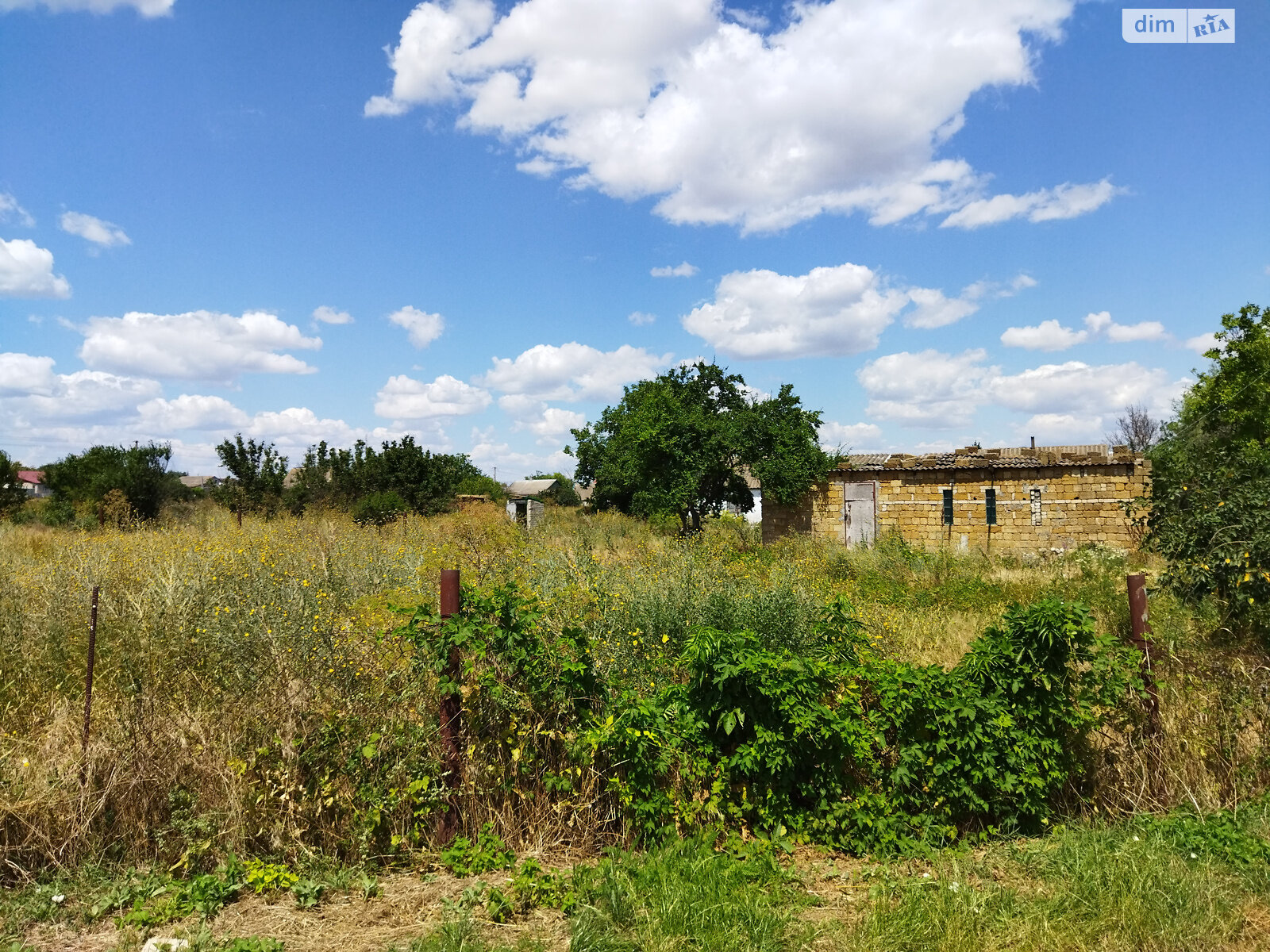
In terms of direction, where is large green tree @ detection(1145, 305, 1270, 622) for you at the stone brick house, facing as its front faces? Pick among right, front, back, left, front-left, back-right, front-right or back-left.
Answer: front

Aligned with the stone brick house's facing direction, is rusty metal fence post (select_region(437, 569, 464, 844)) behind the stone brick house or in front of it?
in front

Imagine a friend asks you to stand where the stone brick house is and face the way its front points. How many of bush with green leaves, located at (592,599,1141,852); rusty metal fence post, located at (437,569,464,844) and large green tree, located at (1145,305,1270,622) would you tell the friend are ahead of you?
3

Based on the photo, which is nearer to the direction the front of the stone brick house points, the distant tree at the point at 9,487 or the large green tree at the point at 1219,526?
the large green tree

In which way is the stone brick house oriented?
toward the camera

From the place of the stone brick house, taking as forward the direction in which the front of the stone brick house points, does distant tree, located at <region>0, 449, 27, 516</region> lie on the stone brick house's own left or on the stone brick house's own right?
on the stone brick house's own right

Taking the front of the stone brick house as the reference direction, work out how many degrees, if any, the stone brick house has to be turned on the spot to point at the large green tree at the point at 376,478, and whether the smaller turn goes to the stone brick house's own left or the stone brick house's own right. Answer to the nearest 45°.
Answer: approximately 90° to the stone brick house's own right

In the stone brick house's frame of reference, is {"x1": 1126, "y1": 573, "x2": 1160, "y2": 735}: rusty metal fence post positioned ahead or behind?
ahead

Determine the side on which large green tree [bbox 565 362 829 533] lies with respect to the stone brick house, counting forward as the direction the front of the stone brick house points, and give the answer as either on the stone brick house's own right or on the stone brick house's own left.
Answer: on the stone brick house's own right

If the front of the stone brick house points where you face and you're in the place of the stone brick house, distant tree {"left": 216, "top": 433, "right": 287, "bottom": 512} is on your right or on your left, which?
on your right

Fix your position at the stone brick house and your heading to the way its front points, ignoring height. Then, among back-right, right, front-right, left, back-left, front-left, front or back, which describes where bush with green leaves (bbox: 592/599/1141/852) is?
front

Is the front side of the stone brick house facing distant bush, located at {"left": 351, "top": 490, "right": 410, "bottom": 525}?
no
